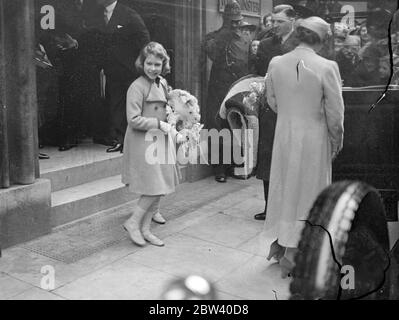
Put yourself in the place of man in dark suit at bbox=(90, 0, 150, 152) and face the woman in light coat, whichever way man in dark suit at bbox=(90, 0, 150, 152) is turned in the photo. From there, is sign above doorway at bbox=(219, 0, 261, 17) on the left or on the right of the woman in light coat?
left

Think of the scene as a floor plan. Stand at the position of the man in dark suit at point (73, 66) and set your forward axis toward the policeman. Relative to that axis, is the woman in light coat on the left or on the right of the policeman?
right

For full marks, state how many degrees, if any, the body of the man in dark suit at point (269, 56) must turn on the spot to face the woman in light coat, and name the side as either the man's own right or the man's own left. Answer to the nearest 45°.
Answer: approximately 45° to the man's own left

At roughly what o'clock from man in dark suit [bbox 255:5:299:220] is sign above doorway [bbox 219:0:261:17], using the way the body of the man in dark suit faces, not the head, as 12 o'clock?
The sign above doorway is roughly at 4 o'clock from the man in dark suit.

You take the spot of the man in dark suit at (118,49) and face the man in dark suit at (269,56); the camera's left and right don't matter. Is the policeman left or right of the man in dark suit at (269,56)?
left

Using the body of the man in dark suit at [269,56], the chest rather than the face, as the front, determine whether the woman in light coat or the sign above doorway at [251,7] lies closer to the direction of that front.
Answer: the woman in light coat

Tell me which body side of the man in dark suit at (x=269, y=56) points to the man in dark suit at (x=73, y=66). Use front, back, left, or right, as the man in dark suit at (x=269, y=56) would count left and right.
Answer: right

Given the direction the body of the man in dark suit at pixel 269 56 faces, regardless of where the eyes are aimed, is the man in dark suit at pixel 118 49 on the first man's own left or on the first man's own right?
on the first man's own right
